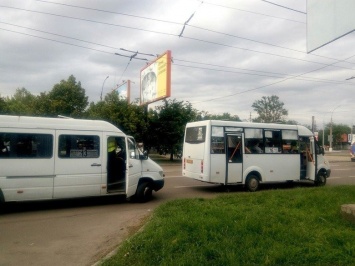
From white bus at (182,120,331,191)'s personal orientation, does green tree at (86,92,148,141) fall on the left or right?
on its left

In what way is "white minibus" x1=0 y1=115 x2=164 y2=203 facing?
to the viewer's right

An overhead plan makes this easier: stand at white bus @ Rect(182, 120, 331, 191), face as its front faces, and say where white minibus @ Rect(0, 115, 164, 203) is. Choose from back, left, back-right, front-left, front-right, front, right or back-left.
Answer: back

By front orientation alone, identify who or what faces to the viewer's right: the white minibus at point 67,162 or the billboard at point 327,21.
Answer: the white minibus

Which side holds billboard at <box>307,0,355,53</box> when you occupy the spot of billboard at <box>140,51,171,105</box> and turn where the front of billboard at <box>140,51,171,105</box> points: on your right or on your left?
on your left

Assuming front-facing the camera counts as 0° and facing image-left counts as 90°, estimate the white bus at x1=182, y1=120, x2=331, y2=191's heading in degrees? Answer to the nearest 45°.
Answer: approximately 225°

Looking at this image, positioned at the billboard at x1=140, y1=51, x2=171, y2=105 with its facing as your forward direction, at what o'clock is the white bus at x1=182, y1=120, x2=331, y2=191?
The white bus is roughly at 10 o'clock from the billboard.

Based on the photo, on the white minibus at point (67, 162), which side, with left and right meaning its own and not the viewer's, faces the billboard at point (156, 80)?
left

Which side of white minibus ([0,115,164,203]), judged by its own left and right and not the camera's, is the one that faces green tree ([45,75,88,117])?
left
